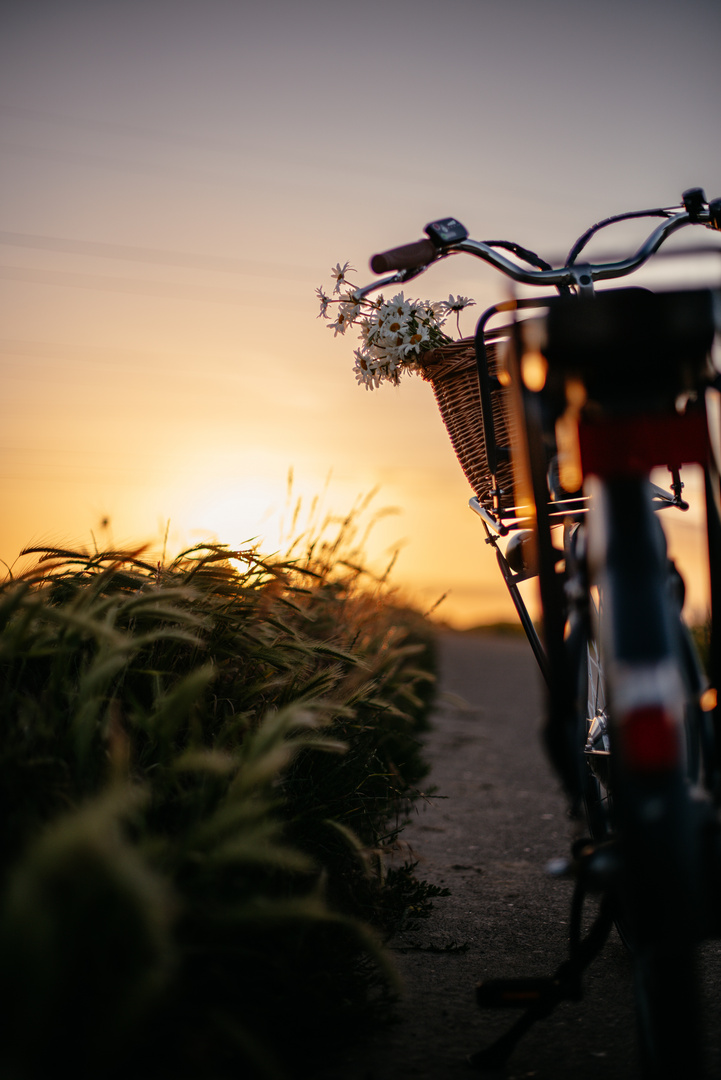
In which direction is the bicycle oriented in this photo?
away from the camera

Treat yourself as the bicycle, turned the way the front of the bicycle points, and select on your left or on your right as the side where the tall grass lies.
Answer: on your left
